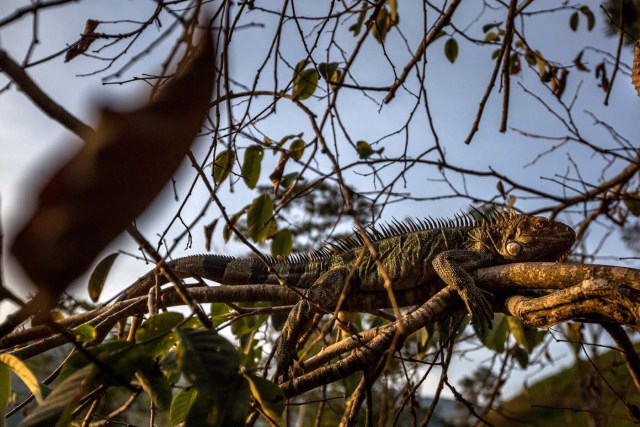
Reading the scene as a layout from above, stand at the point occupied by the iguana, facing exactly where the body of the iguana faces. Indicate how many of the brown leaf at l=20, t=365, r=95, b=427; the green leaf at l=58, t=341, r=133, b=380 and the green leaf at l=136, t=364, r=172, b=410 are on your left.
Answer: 0

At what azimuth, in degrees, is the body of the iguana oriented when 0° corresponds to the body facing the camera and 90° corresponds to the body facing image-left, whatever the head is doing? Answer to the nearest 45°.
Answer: approximately 270°

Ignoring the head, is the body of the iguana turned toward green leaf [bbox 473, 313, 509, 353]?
yes

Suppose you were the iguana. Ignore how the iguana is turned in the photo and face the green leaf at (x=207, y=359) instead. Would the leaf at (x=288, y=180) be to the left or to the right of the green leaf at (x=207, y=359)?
right

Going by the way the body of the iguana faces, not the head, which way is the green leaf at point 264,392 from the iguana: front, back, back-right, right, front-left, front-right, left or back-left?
right
